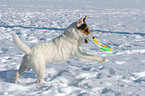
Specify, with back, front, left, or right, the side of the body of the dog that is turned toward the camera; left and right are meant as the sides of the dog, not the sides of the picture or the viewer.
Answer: right
